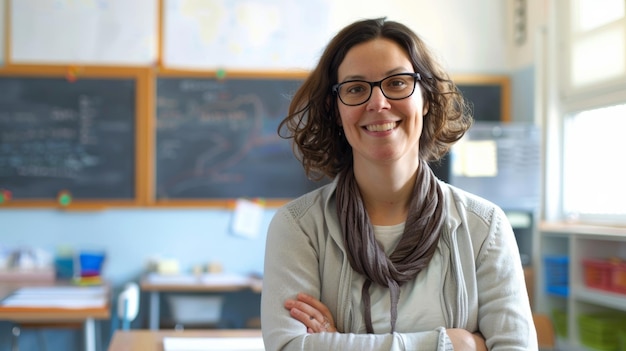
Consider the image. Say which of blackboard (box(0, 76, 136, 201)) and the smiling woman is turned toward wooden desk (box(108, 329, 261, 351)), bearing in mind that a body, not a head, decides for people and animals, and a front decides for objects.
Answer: the blackboard

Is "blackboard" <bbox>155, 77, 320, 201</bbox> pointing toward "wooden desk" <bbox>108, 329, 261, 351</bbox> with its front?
yes

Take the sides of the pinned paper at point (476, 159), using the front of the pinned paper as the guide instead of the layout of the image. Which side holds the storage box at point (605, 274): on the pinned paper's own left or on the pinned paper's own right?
on the pinned paper's own left

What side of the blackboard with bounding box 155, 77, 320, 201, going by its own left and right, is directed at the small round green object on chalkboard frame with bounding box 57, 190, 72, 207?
right

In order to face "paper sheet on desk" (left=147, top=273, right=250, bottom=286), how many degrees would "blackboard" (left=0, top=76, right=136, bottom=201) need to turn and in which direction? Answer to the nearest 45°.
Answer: approximately 45° to its left

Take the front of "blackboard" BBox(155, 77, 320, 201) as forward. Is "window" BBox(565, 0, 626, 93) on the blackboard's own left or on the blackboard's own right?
on the blackboard's own left

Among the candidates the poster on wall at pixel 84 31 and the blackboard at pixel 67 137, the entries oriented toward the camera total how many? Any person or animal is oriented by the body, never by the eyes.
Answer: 2
